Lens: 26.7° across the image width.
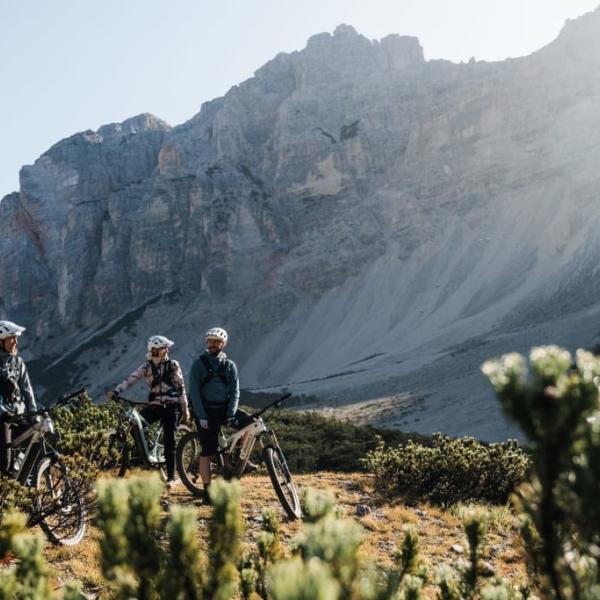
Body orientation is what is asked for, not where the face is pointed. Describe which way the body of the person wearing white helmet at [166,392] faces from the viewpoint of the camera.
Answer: toward the camera

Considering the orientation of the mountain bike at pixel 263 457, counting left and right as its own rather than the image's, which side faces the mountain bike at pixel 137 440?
back

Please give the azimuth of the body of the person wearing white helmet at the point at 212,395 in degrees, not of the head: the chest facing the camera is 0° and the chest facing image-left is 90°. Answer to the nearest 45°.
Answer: approximately 0°

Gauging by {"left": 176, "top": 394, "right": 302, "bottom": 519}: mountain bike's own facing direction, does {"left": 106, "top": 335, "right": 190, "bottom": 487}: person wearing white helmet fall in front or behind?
behind

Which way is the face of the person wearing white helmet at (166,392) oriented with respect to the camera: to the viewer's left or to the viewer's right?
to the viewer's right

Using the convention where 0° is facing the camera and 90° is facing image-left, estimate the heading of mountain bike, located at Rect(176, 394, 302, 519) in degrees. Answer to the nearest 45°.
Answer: approximately 315°
